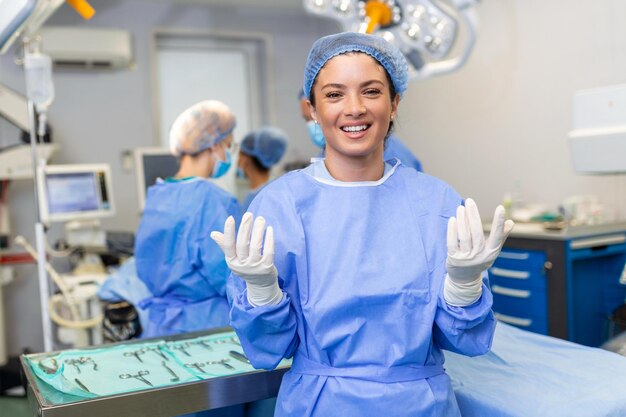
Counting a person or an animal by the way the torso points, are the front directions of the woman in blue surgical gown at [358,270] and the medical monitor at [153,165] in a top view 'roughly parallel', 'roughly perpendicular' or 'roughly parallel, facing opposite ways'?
roughly parallel

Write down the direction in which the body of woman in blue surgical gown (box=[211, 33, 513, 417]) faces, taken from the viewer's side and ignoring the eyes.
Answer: toward the camera

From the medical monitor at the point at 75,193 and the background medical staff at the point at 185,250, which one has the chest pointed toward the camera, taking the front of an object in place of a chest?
the medical monitor

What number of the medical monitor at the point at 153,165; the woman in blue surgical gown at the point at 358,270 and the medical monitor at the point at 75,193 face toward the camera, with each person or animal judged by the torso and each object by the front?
3

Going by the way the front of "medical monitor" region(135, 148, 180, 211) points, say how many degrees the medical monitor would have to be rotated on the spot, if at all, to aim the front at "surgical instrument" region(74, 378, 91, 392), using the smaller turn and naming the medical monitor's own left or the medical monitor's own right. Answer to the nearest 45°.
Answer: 0° — it already faces it

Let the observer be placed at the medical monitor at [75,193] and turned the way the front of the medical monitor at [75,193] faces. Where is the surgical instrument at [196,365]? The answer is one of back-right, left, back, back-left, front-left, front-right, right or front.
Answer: front

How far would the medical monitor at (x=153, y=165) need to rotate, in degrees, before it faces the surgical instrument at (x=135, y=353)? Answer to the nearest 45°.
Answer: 0° — it already faces it

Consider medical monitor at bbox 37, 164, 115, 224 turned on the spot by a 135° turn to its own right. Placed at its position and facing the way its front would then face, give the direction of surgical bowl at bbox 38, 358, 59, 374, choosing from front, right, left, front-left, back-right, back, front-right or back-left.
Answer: back-left

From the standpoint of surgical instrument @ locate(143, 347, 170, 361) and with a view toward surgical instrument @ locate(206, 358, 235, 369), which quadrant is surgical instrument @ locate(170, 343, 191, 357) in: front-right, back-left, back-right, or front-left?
front-left

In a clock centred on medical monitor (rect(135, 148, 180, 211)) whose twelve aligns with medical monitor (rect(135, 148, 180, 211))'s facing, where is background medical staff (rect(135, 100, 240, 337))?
The background medical staff is roughly at 12 o'clock from the medical monitor.

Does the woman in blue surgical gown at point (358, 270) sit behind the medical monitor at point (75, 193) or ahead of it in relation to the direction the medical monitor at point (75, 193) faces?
ahead

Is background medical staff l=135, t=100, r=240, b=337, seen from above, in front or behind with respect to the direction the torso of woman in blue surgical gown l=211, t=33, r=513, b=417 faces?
behind

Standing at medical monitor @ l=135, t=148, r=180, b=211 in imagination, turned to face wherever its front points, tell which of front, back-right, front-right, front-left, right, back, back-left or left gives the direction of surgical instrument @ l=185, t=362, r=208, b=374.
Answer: front

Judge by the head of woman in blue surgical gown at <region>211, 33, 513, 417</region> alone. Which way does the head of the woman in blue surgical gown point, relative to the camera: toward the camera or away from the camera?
toward the camera

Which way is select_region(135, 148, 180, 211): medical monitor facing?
toward the camera

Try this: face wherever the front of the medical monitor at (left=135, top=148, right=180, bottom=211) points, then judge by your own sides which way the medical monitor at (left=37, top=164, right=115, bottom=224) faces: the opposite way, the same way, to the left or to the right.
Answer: the same way
